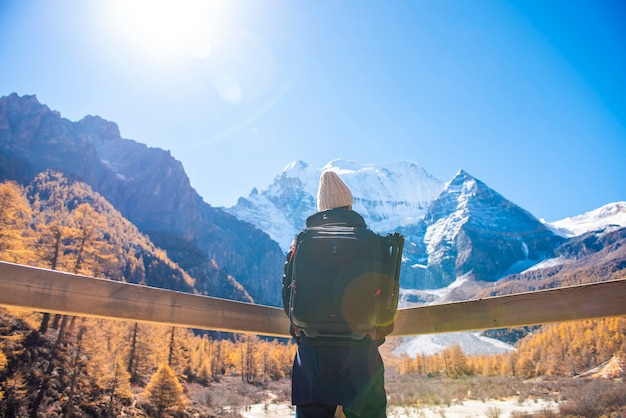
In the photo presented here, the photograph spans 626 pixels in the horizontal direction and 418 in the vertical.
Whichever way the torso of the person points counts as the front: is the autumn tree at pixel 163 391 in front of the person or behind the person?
in front

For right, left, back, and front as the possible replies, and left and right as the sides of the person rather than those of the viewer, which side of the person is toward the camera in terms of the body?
back

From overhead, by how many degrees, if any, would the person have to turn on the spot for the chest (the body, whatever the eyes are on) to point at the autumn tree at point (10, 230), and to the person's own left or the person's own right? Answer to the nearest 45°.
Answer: approximately 45° to the person's own left

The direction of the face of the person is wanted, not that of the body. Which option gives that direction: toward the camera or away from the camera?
away from the camera
